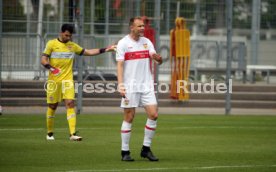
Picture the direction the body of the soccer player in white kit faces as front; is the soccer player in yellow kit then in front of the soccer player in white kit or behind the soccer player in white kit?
behind

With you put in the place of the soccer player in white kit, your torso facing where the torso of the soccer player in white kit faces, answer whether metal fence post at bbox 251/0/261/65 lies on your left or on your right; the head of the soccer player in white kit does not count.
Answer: on your left

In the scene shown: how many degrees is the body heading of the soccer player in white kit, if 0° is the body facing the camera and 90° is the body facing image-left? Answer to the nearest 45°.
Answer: approximately 315°
